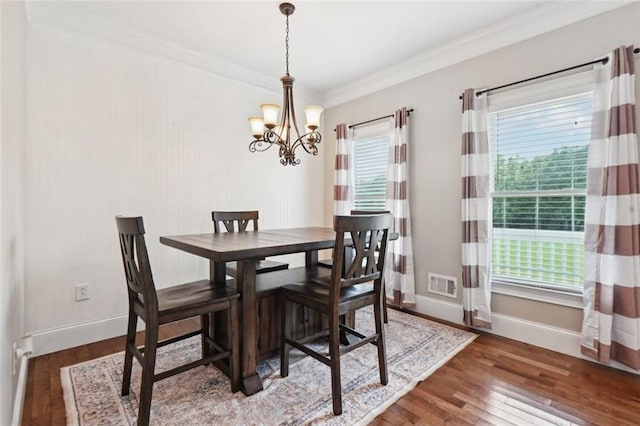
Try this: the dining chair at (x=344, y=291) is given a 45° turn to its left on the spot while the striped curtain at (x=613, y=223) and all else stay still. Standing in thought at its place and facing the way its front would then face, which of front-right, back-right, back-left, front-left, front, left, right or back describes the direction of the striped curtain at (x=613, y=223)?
back

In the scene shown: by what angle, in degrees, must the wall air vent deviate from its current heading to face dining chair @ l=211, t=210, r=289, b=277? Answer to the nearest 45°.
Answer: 0° — it already faces it

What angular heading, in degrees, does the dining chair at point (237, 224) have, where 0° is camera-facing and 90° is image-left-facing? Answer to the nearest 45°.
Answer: approximately 315°

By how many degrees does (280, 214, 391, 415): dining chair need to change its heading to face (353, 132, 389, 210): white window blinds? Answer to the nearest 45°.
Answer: approximately 45° to its right

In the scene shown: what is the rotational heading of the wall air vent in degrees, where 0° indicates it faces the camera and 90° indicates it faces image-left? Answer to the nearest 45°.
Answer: approximately 45°

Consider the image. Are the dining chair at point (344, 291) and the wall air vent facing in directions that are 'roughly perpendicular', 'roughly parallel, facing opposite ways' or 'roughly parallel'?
roughly perpendicular

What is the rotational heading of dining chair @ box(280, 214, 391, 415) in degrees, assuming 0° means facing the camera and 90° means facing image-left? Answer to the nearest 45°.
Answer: approximately 135°

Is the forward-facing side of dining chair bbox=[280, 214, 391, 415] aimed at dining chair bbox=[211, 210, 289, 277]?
yes

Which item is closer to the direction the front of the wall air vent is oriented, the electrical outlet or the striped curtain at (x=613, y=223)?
the electrical outlet

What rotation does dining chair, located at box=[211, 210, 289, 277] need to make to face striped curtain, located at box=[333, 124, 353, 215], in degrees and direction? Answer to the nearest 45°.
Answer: approximately 90° to its left
